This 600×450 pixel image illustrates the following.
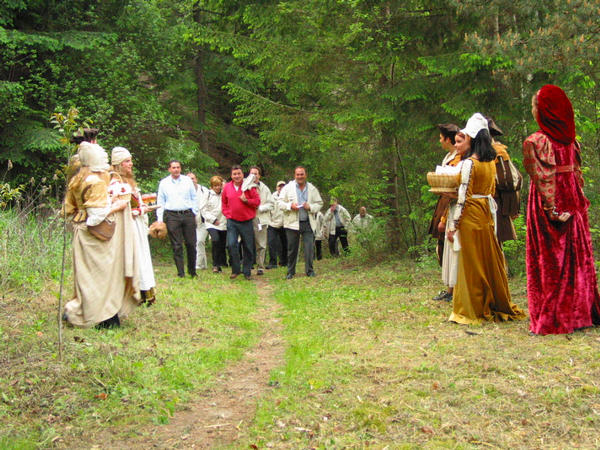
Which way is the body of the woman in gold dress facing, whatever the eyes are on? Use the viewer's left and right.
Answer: facing away from the viewer and to the left of the viewer

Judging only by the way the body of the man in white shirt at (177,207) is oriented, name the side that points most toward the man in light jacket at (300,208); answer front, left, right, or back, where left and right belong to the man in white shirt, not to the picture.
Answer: left

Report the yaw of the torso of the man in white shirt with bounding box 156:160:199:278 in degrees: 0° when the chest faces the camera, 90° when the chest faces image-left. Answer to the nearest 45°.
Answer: approximately 0°

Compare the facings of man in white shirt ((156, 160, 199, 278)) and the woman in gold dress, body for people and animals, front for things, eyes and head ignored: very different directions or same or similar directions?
very different directions

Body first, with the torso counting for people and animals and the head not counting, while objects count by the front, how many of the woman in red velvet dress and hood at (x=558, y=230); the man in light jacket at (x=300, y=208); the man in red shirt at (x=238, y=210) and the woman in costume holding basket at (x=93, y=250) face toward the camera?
2

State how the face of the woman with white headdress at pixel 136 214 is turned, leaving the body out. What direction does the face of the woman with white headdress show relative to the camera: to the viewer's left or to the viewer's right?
to the viewer's right

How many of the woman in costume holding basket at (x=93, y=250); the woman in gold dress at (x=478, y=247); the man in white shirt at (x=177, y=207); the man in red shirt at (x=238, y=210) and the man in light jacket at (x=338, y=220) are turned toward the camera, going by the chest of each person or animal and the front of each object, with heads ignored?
3

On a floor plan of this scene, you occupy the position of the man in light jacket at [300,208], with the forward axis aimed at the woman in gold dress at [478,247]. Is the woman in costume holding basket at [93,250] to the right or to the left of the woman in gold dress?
right

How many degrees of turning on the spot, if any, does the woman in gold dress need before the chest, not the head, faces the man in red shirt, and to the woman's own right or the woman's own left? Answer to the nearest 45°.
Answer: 0° — they already face them

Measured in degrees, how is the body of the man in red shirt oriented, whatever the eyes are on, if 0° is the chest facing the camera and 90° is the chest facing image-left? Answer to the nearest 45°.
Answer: approximately 0°

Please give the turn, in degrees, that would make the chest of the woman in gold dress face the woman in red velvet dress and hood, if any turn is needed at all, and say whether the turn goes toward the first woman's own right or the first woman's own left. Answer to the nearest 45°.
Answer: approximately 180°

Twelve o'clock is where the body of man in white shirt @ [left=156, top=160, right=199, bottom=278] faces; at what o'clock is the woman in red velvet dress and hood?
The woman in red velvet dress and hood is roughly at 11 o'clock from the man in white shirt.

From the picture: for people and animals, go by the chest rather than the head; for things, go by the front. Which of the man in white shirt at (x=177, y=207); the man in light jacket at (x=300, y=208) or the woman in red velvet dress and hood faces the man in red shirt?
the woman in red velvet dress and hood
